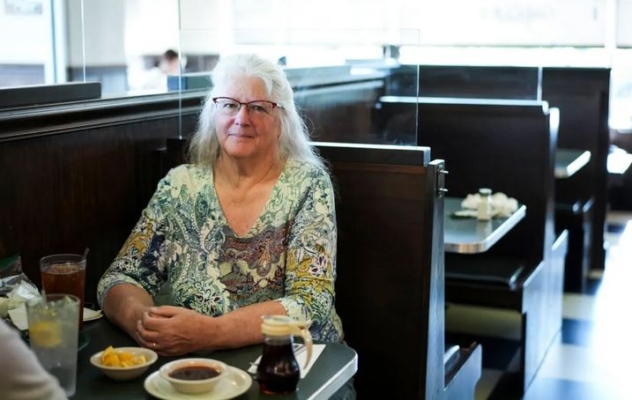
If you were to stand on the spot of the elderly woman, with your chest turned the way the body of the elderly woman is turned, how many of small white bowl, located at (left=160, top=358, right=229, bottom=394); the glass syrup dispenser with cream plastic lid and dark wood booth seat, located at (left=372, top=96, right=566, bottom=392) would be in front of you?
2

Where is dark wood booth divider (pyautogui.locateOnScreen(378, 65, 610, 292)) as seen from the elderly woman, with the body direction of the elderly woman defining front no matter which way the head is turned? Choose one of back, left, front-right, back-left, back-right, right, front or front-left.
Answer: back-left

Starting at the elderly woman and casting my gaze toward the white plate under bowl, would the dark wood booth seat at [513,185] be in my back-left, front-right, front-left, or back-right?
back-left

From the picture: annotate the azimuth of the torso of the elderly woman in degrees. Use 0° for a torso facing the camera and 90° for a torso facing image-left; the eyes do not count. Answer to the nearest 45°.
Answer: approximately 0°

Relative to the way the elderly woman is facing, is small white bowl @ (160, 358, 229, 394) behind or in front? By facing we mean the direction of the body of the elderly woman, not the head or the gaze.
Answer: in front

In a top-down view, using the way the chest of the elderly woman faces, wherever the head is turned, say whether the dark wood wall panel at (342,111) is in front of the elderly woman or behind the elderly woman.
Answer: behind

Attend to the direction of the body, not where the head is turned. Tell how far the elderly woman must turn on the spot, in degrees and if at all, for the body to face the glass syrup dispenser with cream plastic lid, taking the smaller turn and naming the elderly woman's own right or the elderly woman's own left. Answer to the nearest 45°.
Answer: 0° — they already face it

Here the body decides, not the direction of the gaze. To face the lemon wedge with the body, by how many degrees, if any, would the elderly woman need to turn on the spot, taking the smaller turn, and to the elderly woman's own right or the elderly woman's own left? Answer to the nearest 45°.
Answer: approximately 45° to the elderly woman's own right

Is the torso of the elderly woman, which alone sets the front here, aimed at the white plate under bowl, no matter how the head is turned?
yes

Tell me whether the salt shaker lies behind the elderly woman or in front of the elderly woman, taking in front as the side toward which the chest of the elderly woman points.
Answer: behind

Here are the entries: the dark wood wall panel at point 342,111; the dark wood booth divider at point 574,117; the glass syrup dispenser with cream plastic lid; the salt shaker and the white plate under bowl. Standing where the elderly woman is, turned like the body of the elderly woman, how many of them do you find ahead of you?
2

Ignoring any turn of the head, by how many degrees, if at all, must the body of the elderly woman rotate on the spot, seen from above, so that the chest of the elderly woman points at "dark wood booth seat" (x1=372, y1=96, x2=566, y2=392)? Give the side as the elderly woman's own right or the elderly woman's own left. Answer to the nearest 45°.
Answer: approximately 135° to the elderly woman's own left
